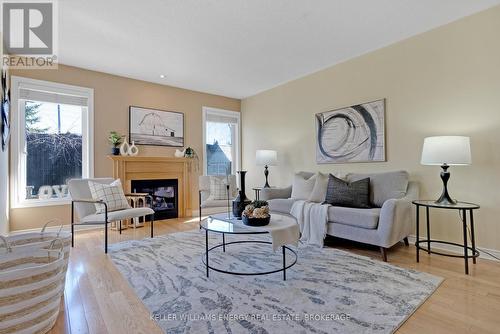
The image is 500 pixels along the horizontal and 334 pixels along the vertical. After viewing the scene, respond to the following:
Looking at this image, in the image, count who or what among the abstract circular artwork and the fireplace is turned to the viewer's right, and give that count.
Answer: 0

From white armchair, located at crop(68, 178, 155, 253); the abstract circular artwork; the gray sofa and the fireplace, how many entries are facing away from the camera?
0

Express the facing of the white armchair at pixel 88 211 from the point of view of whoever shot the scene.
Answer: facing the viewer and to the right of the viewer

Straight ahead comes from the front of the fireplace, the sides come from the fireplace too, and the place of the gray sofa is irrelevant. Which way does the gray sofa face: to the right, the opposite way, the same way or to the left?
to the right

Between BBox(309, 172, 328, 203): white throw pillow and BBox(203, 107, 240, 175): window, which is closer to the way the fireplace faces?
the white throw pillow

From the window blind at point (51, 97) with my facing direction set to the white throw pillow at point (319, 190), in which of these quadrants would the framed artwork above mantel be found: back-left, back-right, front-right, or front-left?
front-left

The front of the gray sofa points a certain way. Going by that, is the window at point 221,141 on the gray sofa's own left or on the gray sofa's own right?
on the gray sofa's own right

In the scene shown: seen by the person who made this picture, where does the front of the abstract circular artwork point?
facing the viewer and to the left of the viewer

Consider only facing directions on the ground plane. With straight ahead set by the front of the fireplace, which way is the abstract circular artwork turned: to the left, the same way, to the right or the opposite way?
to the right

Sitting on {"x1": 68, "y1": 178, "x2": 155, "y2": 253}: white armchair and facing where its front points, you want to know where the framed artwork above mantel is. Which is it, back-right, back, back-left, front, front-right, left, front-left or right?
left

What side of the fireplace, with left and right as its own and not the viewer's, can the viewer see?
front

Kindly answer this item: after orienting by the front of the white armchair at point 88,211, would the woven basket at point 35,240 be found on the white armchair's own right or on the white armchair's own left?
on the white armchair's own right

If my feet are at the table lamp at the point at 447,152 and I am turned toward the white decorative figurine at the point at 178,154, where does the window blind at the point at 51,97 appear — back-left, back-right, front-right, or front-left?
front-left

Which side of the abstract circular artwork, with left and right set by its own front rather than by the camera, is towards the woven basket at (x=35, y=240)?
front

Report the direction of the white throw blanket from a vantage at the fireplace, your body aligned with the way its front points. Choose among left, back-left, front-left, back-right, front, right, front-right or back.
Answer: front-left
